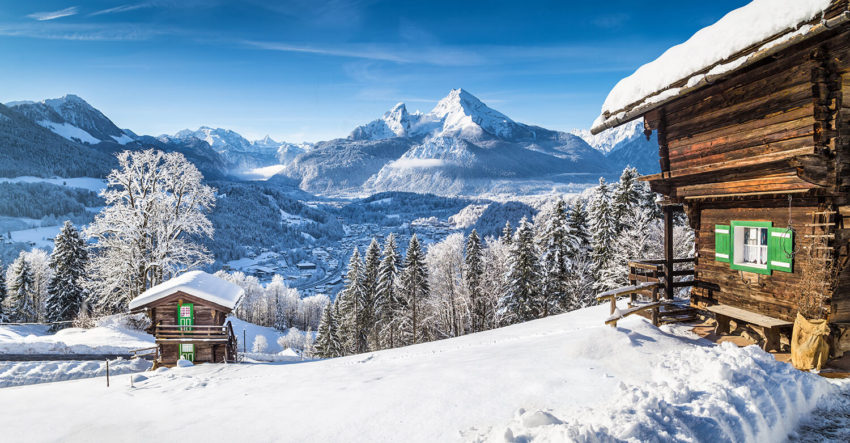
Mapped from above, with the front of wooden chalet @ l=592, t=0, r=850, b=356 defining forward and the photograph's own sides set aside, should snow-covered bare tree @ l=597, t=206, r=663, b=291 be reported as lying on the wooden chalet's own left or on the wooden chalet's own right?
on the wooden chalet's own right

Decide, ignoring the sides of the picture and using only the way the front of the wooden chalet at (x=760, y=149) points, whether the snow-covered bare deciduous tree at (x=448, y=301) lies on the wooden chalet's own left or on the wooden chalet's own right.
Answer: on the wooden chalet's own right

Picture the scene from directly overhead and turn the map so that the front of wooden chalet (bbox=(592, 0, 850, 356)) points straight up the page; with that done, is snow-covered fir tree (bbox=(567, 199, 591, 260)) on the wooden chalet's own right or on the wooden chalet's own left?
on the wooden chalet's own right

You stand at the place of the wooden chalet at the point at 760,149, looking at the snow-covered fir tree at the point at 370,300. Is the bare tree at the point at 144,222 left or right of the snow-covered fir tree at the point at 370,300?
left

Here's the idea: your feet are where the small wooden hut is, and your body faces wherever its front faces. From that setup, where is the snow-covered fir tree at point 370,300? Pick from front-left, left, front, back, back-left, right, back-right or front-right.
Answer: back-left

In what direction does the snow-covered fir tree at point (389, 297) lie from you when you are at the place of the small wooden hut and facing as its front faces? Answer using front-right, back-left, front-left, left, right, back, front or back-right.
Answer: back-left

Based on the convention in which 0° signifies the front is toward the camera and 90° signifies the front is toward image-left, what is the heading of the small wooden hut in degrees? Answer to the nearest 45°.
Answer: approximately 0°

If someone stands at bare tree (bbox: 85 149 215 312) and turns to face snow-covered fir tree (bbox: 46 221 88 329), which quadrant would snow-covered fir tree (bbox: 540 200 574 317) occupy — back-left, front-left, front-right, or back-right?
back-right

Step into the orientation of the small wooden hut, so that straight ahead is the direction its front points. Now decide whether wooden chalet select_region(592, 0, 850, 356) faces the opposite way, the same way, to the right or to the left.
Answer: to the right

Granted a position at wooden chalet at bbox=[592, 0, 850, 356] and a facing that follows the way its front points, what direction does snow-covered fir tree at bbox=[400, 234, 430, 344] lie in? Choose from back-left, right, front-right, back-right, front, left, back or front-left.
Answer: right

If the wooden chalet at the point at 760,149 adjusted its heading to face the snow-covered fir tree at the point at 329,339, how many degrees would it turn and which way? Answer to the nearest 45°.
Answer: approximately 90° to its right

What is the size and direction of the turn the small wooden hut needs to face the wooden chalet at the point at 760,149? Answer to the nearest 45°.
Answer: approximately 45° to its left

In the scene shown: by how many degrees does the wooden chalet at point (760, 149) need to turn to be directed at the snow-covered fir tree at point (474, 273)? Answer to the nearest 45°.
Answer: approximately 90° to its right

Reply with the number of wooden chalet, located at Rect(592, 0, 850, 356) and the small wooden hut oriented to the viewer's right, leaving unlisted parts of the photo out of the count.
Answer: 0

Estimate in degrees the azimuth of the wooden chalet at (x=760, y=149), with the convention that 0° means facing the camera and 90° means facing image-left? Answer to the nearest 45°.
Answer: approximately 45°

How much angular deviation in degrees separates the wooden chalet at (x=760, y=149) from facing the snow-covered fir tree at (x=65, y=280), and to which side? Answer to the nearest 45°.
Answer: approximately 45° to its right
